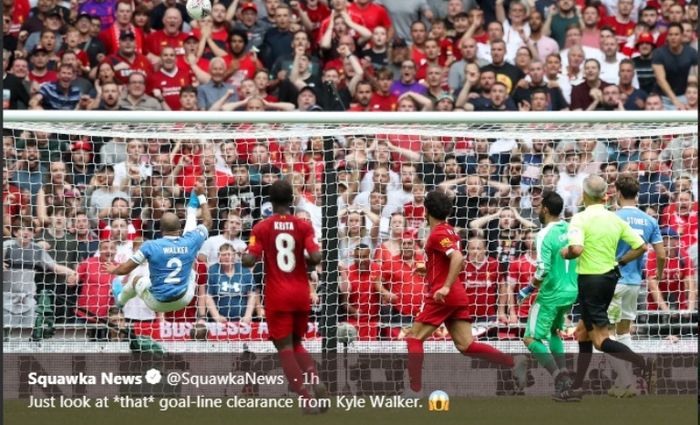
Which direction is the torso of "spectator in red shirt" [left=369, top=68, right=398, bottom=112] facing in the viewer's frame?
toward the camera

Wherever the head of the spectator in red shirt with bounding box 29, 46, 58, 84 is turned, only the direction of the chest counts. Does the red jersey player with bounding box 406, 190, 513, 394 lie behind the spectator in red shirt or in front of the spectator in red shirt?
in front

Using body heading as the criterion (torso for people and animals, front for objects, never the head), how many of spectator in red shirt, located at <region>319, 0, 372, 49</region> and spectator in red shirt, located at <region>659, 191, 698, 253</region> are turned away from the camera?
0

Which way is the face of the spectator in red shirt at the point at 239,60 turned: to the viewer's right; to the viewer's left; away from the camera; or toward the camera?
toward the camera

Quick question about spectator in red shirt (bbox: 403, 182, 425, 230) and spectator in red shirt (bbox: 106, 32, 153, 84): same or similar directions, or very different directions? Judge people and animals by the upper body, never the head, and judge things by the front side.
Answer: same or similar directions

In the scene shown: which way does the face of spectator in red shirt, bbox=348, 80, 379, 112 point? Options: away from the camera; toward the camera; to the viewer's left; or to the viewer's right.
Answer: toward the camera

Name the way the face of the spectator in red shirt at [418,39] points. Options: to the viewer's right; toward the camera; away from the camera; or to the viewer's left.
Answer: toward the camera

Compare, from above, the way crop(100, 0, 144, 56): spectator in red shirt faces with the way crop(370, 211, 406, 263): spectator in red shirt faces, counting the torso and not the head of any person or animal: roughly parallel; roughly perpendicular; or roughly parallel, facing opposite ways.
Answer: roughly parallel

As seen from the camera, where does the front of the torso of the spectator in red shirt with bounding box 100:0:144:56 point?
toward the camera

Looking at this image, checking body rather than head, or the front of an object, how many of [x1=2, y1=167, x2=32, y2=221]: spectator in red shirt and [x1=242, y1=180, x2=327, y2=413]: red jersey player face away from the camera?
1

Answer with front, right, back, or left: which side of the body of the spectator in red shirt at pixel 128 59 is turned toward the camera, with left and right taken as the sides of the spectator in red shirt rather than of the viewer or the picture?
front

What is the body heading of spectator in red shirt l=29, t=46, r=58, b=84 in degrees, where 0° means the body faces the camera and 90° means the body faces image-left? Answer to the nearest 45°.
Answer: approximately 0°
